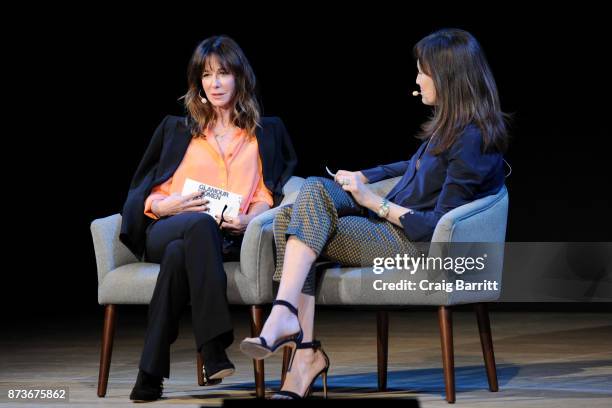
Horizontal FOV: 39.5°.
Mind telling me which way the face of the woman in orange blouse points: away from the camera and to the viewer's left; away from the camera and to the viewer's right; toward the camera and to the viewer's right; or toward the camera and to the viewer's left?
toward the camera and to the viewer's right

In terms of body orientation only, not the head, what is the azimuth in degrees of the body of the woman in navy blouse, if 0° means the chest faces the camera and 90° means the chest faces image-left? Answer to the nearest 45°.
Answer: approximately 90°

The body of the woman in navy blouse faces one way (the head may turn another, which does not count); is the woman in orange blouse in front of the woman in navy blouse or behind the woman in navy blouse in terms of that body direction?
in front

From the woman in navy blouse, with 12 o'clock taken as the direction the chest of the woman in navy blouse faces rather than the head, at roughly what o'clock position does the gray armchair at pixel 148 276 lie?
The gray armchair is roughly at 12 o'clock from the woman in navy blouse.

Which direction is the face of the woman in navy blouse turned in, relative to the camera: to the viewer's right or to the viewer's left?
to the viewer's left
